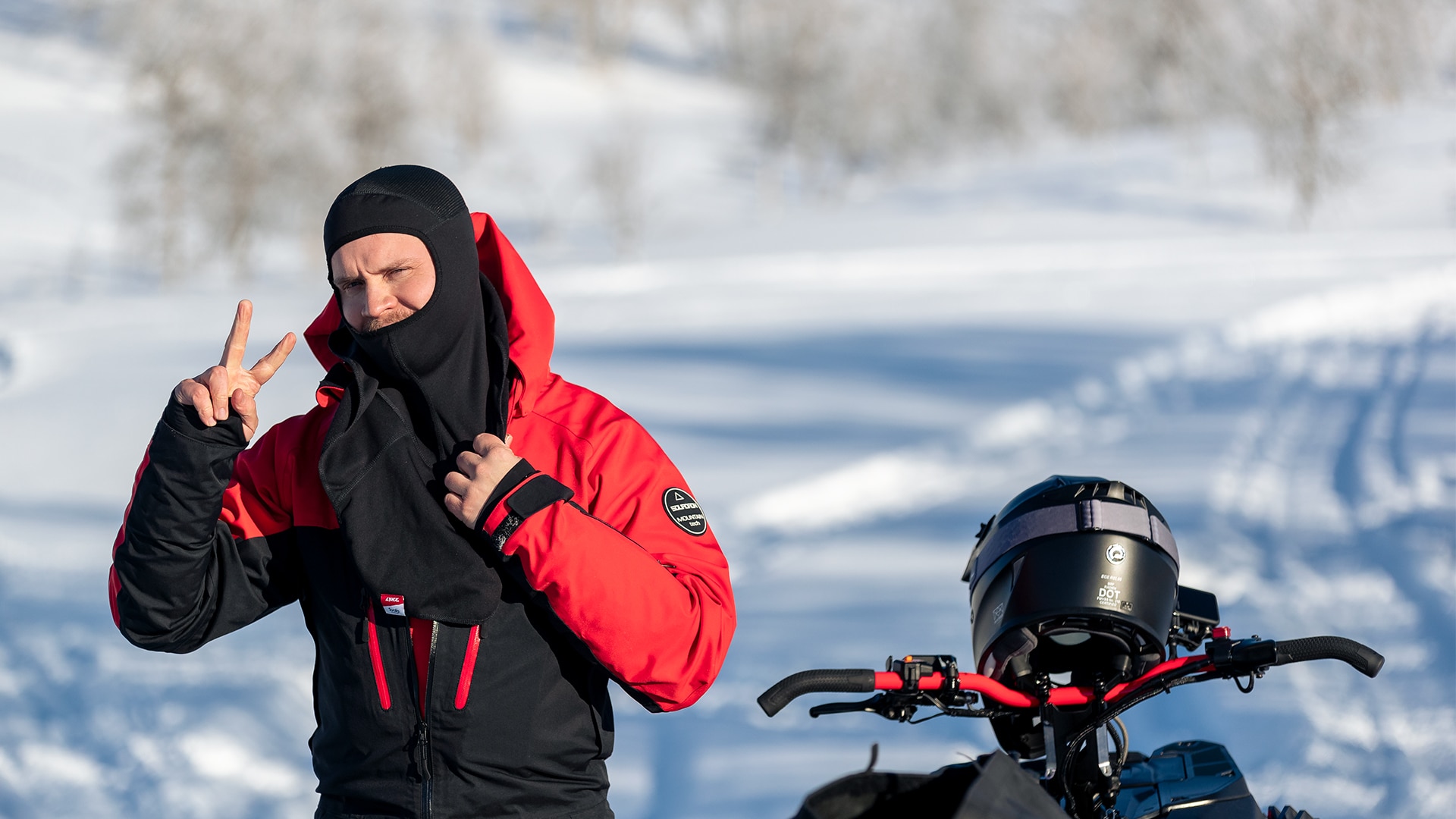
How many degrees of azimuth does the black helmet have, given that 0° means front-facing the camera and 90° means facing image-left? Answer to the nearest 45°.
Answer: approximately 135°

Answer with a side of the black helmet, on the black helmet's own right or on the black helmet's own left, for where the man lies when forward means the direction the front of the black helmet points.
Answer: on the black helmet's own left

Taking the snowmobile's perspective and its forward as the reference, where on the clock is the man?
The man is roughly at 8 o'clock from the snowmobile.

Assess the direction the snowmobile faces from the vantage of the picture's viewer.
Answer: facing away from the viewer
